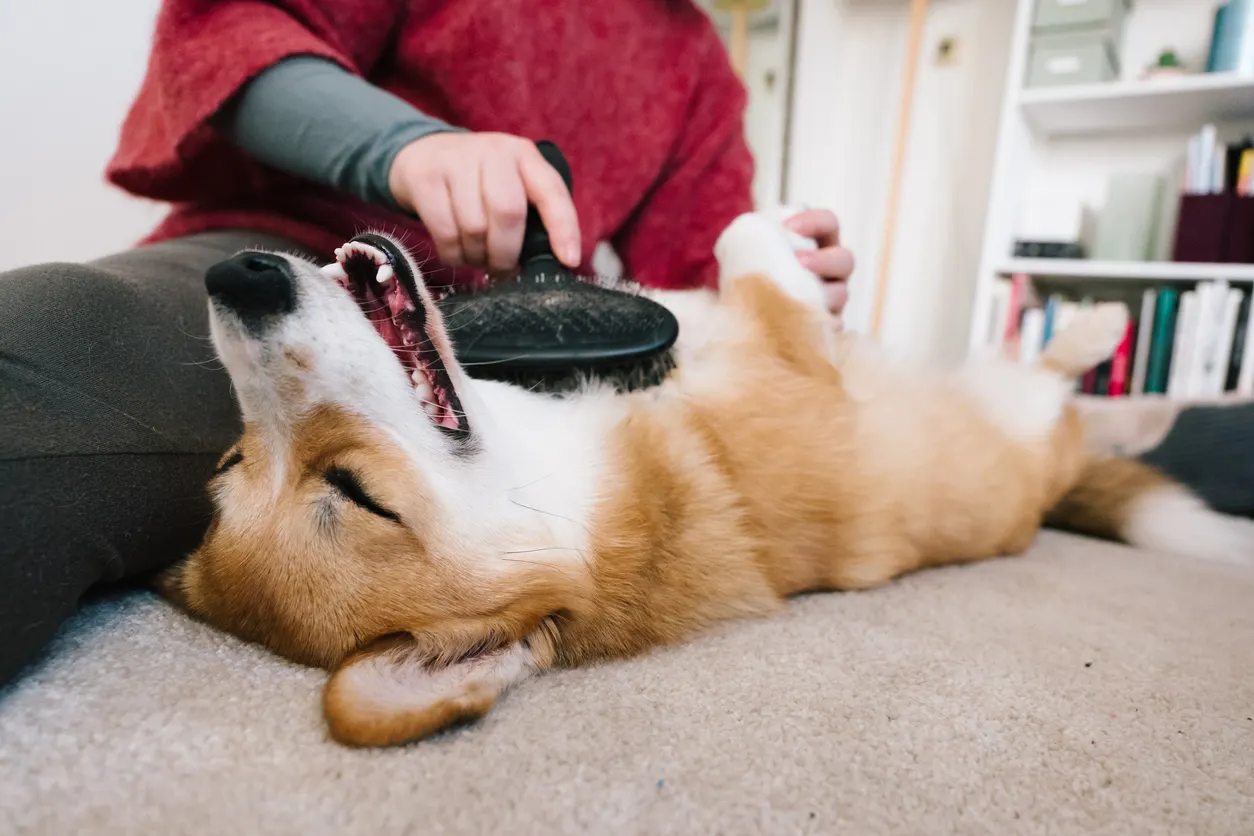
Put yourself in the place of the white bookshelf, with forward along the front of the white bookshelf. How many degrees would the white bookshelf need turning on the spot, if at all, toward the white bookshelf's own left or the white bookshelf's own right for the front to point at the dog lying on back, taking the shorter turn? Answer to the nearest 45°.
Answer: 0° — it already faces it

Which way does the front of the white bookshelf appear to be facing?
toward the camera
